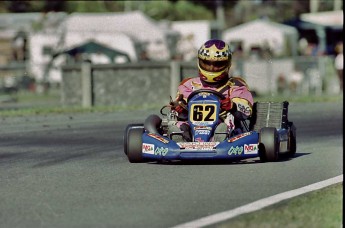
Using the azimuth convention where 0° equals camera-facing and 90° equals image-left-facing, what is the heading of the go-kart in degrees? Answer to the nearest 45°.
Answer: approximately 0°

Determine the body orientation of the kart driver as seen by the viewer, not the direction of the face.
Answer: toward the camera

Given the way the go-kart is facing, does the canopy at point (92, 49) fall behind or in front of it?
behind

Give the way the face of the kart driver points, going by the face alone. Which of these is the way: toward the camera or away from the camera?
toward the camera

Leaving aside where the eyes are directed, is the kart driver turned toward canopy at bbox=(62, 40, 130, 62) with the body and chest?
no
